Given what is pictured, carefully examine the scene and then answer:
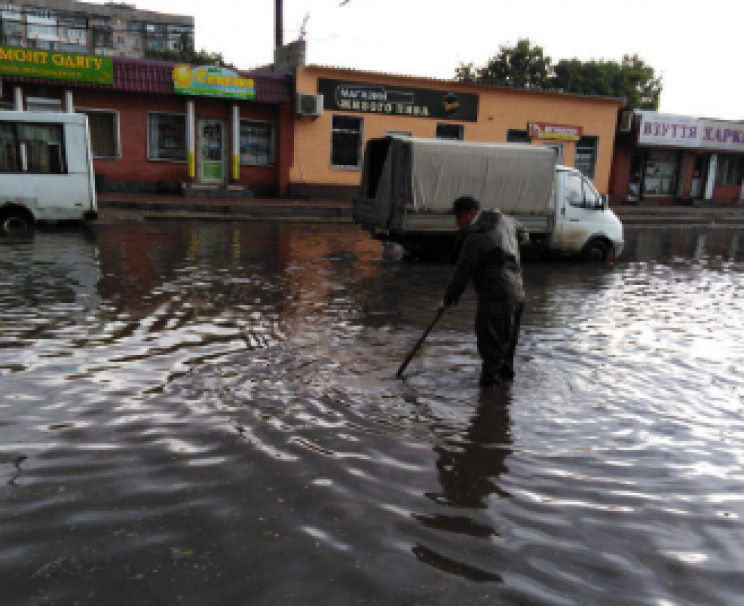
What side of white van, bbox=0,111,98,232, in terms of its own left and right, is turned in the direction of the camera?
left

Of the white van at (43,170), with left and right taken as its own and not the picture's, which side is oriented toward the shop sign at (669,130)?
back

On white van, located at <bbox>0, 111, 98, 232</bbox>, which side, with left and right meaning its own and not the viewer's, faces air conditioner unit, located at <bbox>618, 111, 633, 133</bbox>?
back

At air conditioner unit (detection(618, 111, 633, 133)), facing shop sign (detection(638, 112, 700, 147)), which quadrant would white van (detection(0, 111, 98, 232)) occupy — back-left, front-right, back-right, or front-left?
back-right

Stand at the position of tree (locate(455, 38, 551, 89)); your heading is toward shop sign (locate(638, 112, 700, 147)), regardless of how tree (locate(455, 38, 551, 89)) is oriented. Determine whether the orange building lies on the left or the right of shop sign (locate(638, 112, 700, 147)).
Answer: right

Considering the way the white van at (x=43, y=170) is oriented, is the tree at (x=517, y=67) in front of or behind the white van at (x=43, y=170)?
behind

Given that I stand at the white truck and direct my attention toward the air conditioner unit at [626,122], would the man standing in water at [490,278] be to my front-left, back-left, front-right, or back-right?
back-right

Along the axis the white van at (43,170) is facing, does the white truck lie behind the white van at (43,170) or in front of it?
behind
